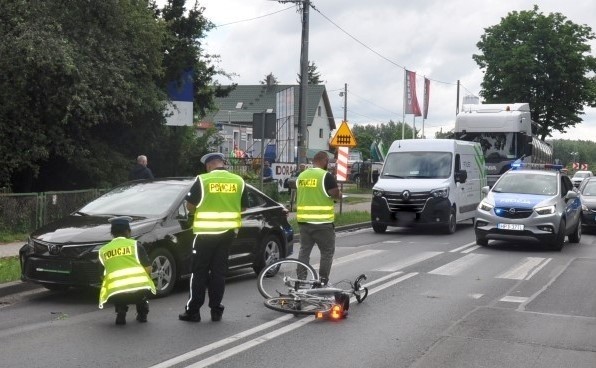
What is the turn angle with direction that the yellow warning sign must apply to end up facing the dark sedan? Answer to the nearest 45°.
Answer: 0° — it already faces it

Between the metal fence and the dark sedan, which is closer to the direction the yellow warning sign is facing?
the dark sedan

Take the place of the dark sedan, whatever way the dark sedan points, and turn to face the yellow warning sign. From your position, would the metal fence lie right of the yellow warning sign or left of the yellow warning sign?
left

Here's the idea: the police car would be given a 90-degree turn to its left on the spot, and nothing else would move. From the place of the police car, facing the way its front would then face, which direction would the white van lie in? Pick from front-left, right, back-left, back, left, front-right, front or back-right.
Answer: back

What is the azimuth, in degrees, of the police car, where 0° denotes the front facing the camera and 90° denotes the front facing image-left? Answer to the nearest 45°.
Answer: approximately 45°

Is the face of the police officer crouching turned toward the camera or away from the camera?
away from the camera

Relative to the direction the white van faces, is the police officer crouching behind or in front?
in front

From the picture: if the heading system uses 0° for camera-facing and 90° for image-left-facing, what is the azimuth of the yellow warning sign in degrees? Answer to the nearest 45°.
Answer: approximately 0°

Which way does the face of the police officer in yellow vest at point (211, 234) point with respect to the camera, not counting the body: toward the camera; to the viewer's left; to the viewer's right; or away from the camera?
away from the camera

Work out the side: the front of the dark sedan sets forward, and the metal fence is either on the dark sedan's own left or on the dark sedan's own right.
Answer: on the dark sedan's own right

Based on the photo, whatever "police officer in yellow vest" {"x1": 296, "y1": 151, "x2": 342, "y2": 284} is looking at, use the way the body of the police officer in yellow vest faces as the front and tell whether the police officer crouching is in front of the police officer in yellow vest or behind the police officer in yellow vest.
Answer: behind

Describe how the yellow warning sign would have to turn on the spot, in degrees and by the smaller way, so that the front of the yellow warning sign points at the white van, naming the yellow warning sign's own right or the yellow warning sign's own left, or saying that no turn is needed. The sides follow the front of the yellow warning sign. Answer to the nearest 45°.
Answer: approximately 45° to the yellow warning sign's own left
